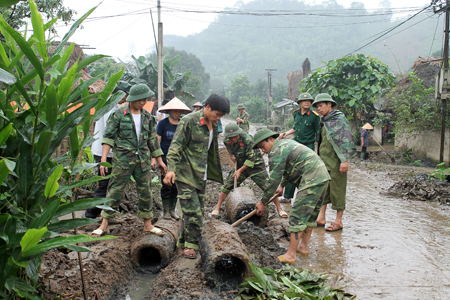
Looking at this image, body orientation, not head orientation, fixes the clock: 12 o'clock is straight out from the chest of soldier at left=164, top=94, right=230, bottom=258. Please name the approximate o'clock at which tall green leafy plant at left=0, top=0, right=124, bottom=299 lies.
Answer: The tall green leafy plant is roughly at 2 o'clock from the soldier.

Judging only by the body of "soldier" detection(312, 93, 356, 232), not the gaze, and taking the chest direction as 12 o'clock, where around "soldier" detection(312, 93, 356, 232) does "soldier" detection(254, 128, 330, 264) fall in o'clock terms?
"soldier" detection(254, 128, 330, 264) is roughly at 11 o'clock from "soldier" detection(312, 93, 356, 232).

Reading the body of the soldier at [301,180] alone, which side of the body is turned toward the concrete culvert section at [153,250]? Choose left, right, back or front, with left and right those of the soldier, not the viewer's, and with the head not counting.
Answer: front

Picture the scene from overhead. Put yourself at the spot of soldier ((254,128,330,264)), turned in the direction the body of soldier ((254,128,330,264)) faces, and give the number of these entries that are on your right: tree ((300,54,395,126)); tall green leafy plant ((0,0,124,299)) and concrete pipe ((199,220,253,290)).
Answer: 1

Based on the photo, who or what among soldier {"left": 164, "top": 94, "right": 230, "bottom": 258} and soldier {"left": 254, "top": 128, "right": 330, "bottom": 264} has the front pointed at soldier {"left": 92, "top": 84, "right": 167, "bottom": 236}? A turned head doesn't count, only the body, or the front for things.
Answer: soldier {"left": 254, "top": 128, "right": 330, "bottom": 264}

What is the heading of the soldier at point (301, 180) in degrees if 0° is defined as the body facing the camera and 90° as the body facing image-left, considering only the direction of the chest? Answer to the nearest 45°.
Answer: approximately 90°

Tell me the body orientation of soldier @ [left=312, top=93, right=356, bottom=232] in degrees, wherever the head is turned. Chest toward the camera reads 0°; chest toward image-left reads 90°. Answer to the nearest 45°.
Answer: approximately 45°

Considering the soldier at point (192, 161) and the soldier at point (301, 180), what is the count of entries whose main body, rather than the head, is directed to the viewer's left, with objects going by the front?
1

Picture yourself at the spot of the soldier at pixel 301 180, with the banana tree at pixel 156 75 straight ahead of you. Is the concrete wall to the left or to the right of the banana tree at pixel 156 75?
right

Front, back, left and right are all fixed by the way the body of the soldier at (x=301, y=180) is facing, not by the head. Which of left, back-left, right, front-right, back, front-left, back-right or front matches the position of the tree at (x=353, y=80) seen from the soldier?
right

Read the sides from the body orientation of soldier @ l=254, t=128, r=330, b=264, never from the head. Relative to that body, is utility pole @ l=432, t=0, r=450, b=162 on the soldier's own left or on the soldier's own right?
on the soldier's own right

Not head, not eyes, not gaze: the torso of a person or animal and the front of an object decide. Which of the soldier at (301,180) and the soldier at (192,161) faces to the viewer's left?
the soldier at (301,180)

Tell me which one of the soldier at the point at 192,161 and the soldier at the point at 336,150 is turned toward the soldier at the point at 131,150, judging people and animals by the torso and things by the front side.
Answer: the soldier at the point at 336,150

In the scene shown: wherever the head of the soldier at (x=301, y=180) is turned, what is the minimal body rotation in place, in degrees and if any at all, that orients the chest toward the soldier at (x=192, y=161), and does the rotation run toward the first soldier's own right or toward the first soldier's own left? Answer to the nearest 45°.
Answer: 0° — they already face them
